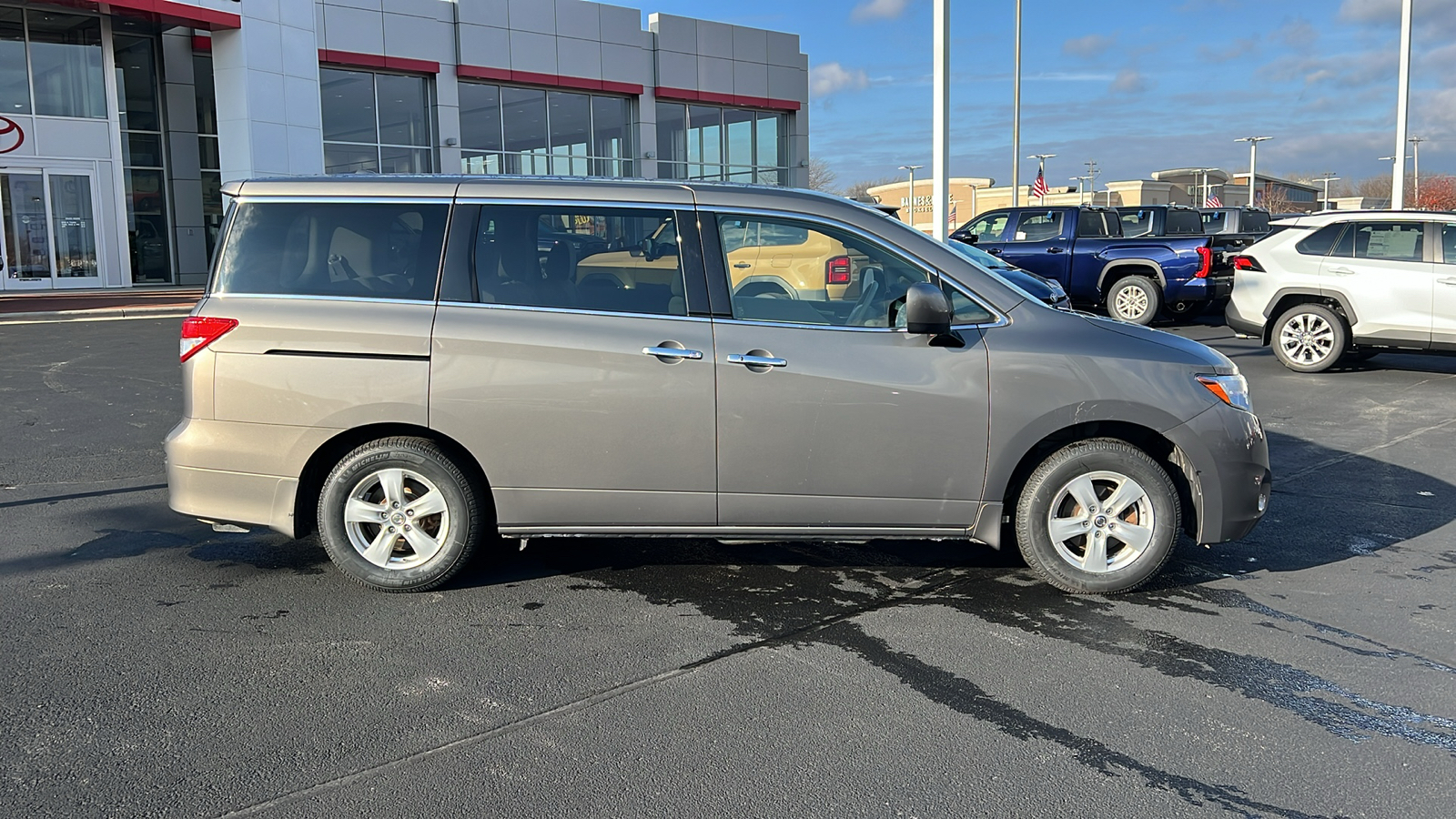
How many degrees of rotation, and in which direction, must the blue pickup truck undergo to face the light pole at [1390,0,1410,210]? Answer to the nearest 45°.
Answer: approximately 90° to its right

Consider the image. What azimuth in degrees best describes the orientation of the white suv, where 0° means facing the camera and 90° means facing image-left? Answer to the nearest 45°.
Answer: approximately 270°

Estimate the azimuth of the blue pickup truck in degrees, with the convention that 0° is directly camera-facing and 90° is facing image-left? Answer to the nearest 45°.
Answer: approximately 135°

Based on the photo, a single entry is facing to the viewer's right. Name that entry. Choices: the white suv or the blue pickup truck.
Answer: the white suv

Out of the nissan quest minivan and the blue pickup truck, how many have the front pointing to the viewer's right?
1

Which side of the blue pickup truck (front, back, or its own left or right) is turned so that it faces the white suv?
back

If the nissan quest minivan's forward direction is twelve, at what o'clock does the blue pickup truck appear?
The blue pickup truck is roughly at 10 o'clock from the nissan quest minivan.

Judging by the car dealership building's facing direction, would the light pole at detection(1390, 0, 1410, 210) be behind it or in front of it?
in front

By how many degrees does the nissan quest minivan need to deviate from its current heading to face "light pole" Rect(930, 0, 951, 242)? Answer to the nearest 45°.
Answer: approximately 90° to its left

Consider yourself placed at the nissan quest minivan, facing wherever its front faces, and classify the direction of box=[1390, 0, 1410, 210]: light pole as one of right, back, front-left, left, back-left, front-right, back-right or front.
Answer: front-left

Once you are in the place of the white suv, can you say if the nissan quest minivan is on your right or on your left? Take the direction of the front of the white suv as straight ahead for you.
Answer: on your right

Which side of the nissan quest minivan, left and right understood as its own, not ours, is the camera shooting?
right

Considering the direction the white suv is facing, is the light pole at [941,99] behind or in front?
behind
